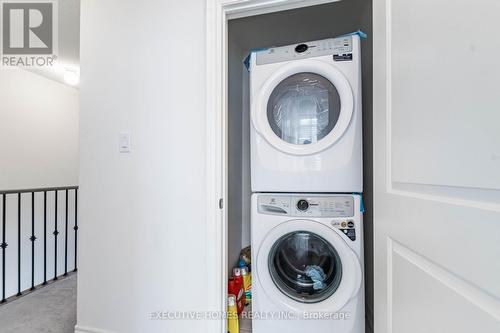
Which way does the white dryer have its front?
toward the camera

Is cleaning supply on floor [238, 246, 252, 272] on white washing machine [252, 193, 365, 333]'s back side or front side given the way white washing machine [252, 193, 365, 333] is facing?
on the back side

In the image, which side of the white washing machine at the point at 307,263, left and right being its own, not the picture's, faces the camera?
front
